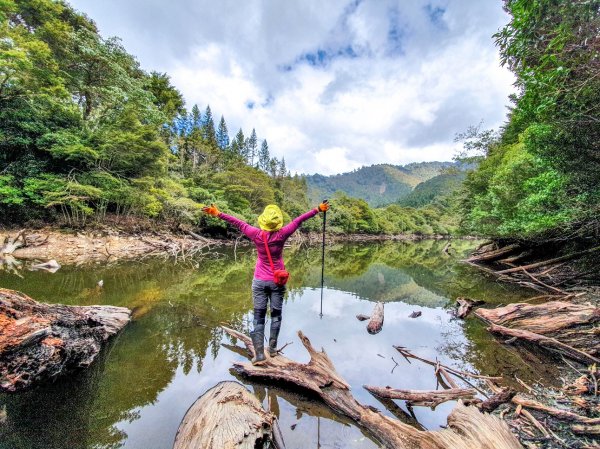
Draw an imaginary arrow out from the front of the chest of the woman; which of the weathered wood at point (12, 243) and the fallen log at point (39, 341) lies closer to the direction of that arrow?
the weathered wood

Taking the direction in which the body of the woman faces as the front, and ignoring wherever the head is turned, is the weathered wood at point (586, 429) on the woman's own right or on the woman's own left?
on the woman's own right

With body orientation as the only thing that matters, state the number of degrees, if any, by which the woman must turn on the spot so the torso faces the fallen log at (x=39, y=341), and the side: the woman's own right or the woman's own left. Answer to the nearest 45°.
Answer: approximately 90° to the woman's own left

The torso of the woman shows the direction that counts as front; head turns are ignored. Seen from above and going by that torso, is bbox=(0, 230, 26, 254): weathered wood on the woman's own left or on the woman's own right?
on the woman's own left

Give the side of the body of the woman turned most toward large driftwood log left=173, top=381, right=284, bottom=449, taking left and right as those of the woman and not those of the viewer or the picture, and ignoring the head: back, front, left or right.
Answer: back

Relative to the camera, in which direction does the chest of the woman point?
away from the camera

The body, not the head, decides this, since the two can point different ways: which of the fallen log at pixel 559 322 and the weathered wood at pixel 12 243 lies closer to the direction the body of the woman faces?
the weathered wood

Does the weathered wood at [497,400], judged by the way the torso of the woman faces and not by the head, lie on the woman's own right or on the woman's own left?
on the woman's own right

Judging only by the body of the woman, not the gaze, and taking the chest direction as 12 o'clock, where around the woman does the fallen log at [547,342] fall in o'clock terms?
The fallen log is roughly at 3 o'clock from the woman.

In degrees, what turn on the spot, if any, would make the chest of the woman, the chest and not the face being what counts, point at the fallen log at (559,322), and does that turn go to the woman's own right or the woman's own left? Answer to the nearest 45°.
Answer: approximately 90° to the woman's own right
